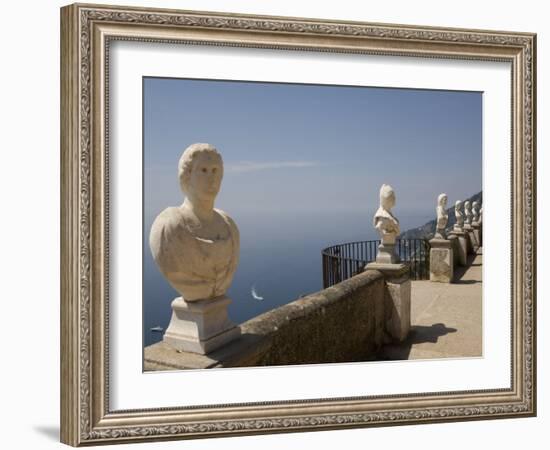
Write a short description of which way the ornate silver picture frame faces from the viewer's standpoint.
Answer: facing the viewer and to the right of the viewer
